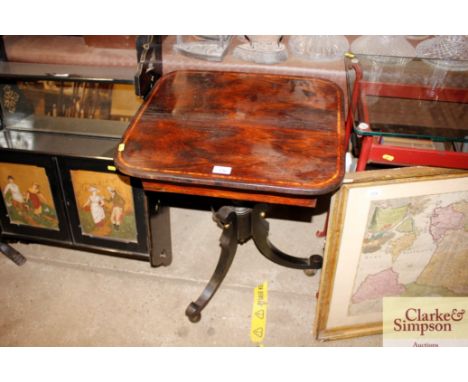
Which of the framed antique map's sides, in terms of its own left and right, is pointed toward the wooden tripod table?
right

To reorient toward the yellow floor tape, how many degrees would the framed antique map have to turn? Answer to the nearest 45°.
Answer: approximately 90° to its right

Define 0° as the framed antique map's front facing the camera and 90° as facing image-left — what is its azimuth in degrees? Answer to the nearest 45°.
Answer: approximately 0°

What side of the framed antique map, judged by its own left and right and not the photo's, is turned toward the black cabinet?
right
